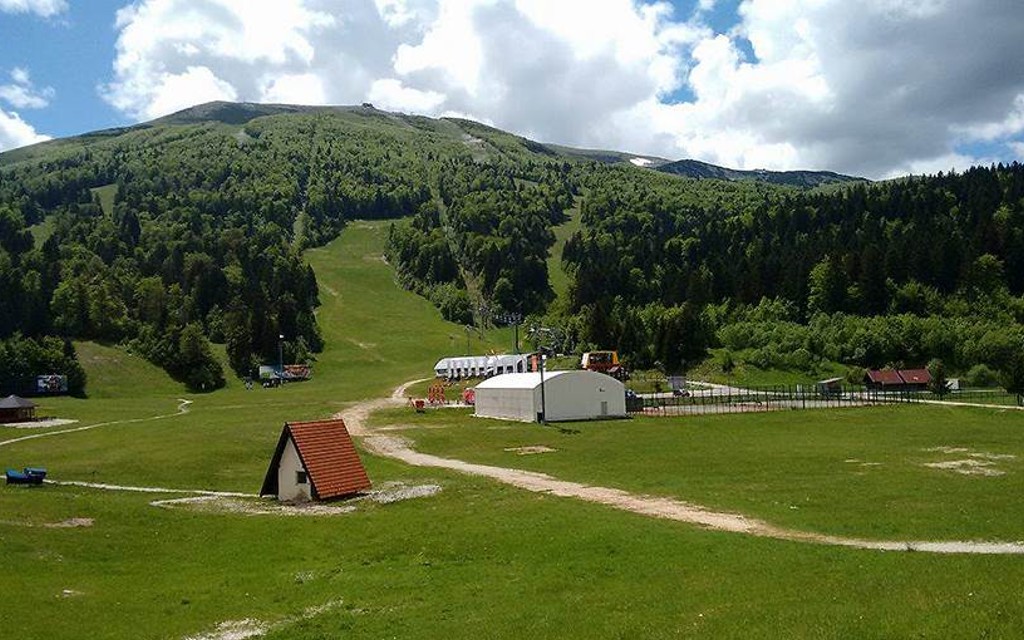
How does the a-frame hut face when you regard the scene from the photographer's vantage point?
facing the viewer and to the left of the viewer

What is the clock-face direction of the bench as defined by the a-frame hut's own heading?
The bench is roughly at 2 o'clock from the a-frame hut.
